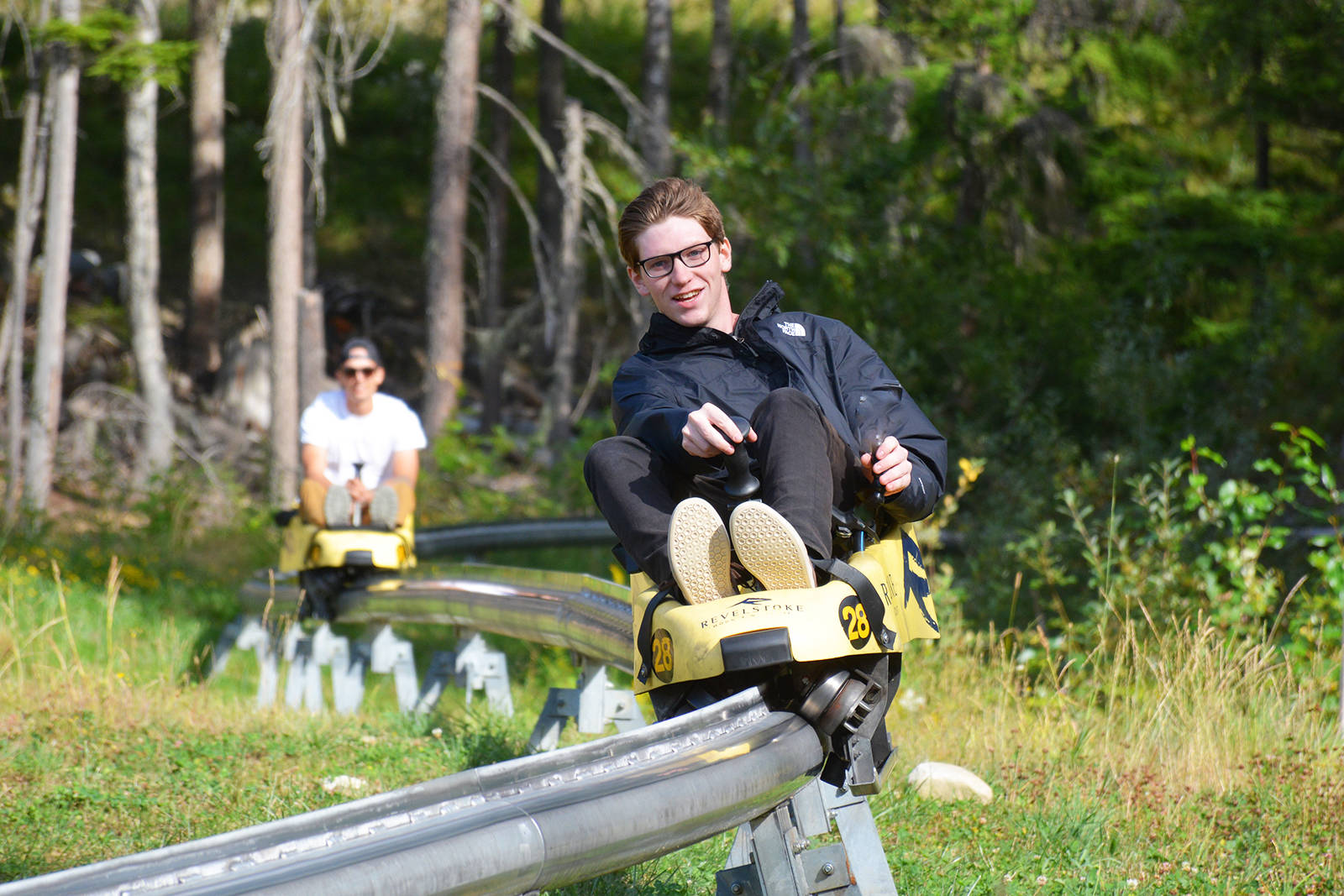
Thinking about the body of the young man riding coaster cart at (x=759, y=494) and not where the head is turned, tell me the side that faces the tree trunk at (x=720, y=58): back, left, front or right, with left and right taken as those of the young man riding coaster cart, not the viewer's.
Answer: back

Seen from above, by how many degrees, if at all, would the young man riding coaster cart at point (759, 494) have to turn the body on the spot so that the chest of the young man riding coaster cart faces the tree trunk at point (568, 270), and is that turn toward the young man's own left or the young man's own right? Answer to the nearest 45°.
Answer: approximately 180°

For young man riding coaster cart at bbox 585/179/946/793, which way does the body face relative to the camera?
toward the camera

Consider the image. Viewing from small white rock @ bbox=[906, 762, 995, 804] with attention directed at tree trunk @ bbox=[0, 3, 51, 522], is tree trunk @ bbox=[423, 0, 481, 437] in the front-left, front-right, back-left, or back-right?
front-right

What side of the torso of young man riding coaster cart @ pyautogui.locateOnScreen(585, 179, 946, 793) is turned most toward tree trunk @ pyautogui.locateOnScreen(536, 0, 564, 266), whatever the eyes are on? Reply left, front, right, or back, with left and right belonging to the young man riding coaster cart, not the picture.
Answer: back

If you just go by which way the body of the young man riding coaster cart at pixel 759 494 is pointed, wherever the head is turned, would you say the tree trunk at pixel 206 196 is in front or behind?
behind

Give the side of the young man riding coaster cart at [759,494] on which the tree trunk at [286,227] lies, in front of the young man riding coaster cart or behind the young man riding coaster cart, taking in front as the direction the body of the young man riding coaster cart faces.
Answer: behind
